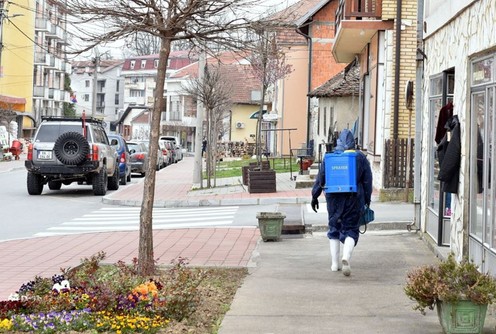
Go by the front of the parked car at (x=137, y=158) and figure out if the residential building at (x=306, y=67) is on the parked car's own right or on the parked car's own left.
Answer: on the parked car's own right

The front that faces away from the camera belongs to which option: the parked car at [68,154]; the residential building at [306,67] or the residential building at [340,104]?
the parked car

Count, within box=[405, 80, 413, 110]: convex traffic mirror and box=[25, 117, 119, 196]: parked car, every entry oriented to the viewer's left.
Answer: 1

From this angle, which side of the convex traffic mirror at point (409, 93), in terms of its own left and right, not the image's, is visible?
left

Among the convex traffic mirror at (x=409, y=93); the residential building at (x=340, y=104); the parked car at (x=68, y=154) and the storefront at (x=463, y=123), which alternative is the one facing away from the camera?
the parked car

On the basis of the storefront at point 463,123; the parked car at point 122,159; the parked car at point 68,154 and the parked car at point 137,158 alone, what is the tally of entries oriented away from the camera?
3

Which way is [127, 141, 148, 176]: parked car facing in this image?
away from the camera

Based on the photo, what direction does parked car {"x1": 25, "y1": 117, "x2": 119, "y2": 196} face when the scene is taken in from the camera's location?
facing away from the viewer

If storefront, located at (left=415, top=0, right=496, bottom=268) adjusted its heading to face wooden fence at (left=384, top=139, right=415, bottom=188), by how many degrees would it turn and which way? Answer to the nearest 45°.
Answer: approximately 135° to its right

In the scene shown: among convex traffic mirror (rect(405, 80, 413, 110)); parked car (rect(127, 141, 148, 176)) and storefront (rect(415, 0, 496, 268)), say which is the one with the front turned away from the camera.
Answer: the parked car

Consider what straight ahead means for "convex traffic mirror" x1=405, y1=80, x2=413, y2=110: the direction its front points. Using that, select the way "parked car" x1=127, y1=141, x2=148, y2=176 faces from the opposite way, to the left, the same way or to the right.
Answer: to the right

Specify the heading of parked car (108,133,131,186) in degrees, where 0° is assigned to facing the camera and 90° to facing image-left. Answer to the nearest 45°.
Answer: approximately 180°

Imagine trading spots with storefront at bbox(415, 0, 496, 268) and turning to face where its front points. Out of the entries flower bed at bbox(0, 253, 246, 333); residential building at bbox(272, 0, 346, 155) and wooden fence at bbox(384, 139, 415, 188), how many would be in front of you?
1
